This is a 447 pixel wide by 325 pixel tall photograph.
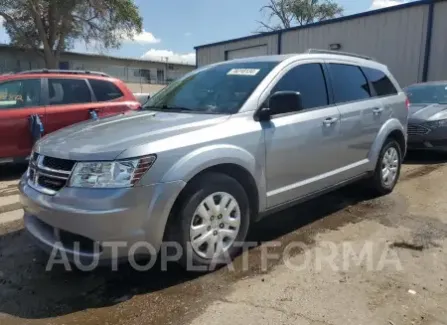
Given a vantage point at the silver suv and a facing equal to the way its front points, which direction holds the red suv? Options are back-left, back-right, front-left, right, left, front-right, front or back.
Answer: right

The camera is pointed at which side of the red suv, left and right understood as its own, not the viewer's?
left

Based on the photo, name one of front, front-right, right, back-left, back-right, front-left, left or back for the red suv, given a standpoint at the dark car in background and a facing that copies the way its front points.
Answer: front

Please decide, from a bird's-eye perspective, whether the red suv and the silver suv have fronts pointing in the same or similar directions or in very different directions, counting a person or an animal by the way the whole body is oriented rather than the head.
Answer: same or similar directions

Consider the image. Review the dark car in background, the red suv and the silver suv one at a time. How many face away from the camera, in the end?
0

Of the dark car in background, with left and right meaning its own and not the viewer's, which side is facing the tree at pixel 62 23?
right

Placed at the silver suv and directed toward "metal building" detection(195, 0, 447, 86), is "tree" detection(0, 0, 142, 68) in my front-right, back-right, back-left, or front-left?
front-left

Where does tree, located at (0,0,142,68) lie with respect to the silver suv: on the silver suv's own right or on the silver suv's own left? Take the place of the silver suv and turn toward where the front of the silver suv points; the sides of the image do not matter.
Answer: on the silver suv's own right

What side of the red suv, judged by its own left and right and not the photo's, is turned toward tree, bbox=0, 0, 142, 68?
right

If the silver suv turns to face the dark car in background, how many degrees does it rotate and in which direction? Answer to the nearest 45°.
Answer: approximately 180°

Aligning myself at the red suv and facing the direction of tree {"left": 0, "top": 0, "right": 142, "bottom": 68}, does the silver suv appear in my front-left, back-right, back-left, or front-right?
back-right

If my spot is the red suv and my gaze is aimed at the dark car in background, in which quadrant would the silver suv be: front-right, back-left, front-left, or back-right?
front-right

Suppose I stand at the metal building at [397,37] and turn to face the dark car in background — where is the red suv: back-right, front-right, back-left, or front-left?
front-right

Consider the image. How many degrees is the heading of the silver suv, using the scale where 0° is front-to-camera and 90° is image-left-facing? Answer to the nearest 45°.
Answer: approximately 45°

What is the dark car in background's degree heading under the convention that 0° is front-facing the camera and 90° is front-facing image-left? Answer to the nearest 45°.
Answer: approximately 45°
